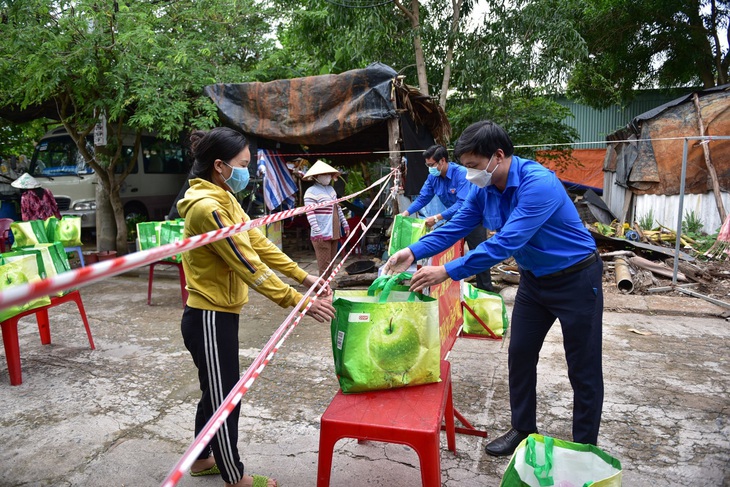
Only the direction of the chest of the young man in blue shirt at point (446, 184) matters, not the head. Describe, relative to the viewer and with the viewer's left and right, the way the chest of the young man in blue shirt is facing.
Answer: facing the viewer and to the left of the viewer

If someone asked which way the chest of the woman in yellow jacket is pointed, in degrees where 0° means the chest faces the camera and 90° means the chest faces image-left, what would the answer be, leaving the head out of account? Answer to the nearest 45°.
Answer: approximately 270°

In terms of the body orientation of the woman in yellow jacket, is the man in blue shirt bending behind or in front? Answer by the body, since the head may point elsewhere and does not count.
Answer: in front

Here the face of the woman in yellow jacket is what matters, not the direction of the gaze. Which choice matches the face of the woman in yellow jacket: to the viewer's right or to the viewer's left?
to the viewer's right

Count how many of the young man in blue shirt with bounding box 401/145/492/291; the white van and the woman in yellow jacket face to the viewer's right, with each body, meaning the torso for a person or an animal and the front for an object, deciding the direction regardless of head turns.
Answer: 1

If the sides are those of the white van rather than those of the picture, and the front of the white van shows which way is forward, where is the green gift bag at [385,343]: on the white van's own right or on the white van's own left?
on the white van's own left

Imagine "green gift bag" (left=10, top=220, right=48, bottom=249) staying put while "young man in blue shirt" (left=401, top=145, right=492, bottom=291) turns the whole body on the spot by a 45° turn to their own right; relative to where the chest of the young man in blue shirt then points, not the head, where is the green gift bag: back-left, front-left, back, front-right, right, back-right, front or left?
front

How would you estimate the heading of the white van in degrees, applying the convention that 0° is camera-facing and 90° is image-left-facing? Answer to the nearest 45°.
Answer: approximately 45°

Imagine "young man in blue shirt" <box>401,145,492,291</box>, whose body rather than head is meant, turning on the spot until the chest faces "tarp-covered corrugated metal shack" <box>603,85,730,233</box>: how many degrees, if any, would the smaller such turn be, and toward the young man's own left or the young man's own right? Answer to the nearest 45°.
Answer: approximately 180°

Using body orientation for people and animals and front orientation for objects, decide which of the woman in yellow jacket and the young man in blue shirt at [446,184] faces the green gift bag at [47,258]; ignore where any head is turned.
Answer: the young man in blue shirt

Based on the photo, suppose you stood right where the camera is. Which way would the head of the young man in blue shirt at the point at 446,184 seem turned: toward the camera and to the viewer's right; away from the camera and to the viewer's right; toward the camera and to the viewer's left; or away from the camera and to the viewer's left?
toward the camera and to the viewer's left

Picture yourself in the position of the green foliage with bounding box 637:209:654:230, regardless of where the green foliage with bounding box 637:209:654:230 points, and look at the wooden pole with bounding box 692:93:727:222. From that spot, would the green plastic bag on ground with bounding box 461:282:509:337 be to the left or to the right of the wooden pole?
right

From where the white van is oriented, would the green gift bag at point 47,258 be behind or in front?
in front

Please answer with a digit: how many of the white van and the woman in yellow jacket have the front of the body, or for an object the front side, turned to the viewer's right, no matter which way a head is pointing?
1

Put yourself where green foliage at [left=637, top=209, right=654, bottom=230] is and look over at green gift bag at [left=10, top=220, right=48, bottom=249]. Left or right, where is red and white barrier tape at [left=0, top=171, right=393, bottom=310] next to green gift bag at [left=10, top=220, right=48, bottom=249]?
left

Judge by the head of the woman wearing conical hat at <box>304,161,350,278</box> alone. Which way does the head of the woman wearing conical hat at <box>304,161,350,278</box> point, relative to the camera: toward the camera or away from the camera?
toward the camera
